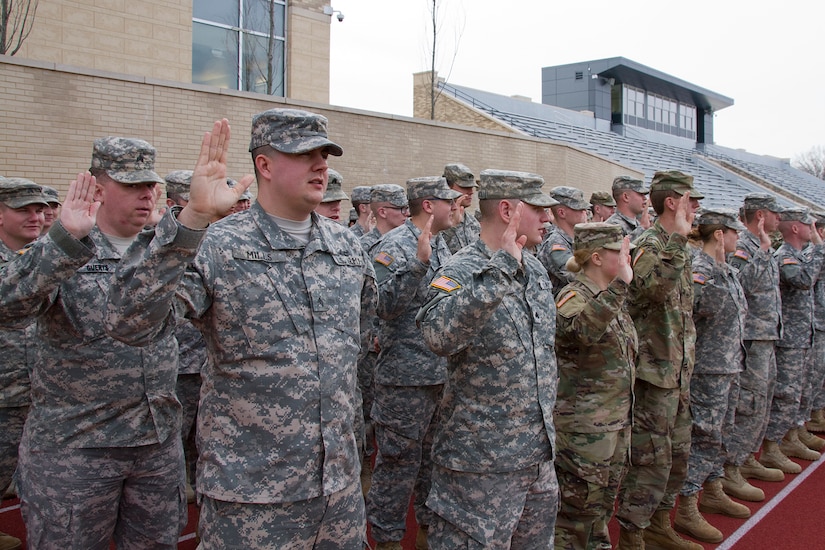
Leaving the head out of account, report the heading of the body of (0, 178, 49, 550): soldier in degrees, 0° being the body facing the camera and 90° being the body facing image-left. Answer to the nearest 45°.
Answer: approximately 315°

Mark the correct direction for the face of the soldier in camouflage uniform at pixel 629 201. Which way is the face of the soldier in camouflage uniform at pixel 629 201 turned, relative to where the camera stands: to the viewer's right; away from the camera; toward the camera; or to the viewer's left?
to the viewer's right

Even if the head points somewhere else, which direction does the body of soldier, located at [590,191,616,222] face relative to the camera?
to the viewer's right

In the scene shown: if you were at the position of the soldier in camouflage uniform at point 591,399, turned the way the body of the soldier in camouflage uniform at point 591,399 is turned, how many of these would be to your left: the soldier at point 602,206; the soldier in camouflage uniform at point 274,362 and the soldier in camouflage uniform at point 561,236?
2

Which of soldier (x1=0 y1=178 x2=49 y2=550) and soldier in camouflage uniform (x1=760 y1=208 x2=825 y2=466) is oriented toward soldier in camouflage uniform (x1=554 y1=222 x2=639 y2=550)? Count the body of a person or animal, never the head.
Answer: the soldier

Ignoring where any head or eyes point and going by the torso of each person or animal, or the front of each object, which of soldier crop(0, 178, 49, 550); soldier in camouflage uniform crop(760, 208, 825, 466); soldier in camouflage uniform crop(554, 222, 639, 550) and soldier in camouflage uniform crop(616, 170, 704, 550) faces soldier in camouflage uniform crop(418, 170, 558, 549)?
the soldier

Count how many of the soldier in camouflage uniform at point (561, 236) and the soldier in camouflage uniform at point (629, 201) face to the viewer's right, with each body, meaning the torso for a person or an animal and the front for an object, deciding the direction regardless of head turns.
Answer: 2

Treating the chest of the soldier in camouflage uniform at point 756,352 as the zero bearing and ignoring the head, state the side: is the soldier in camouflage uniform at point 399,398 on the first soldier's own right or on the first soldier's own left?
on the first soldier's own right
